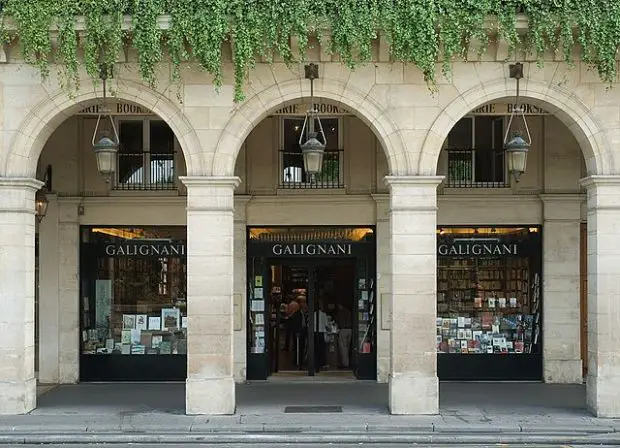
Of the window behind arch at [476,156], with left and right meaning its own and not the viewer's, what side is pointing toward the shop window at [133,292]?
right

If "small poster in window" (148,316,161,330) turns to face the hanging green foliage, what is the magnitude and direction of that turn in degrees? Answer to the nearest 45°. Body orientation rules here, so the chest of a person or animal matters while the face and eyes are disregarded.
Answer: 0° — it already faces it

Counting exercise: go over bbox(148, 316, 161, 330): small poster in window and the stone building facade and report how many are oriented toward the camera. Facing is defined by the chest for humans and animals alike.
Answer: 2

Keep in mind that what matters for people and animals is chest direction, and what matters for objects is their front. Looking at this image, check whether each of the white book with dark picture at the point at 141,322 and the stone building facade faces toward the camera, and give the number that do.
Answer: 2

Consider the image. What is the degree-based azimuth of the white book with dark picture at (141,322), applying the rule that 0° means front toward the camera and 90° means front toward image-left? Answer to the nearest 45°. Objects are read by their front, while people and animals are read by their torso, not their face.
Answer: approximately 0°

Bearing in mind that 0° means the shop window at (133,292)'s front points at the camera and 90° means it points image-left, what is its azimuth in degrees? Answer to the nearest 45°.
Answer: approximately 0°

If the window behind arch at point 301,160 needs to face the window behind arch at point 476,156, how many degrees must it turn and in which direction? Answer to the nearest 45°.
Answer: approximately 90° to its left

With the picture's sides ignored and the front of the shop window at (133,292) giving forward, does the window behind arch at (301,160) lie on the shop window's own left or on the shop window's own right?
on the shop window's own left

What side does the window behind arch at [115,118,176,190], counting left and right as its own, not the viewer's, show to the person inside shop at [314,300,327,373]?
left

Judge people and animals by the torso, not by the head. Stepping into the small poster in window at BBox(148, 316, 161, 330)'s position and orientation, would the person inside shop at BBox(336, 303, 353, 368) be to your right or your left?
on your left
